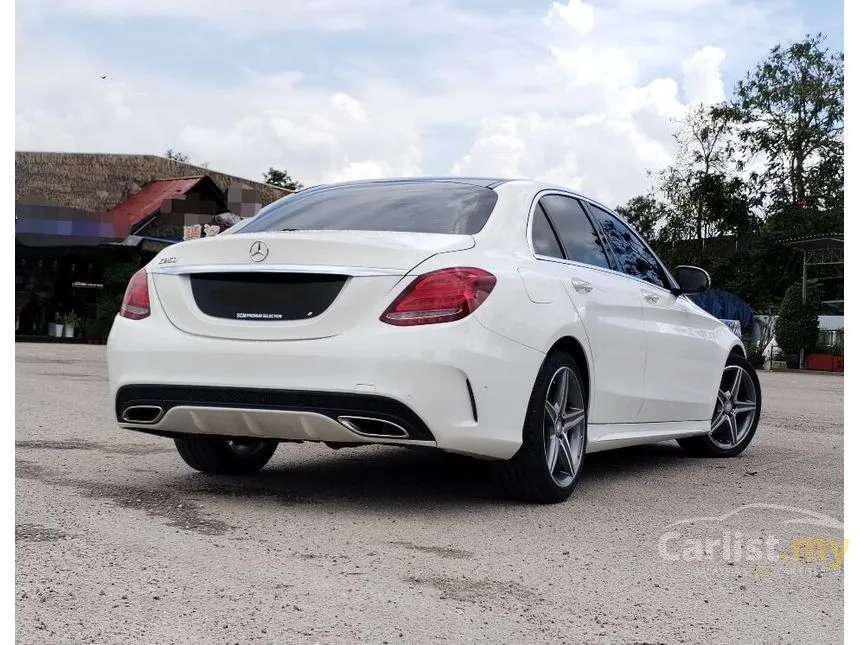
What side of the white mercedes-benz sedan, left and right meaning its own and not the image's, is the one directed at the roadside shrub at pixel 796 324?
front

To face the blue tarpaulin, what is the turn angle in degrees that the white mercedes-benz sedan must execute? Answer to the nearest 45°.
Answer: approximately 45° to its left

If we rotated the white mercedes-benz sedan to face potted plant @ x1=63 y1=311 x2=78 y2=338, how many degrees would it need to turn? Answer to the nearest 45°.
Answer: approximately 45° to its left

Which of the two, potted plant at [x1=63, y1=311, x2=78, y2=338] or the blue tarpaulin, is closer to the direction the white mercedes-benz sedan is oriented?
the blue tarpaulin

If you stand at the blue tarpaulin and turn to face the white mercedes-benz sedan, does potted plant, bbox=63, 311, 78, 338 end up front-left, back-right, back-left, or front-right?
front-right

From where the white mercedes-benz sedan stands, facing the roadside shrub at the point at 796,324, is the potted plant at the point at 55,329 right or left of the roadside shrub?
left

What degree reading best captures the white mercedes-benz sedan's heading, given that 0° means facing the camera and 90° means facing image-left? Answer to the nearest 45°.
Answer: approximately 225°

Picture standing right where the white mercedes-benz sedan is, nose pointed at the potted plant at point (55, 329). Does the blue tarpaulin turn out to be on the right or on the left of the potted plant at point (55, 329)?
right

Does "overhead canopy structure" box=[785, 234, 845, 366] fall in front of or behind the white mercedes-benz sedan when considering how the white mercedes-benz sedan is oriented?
in front
